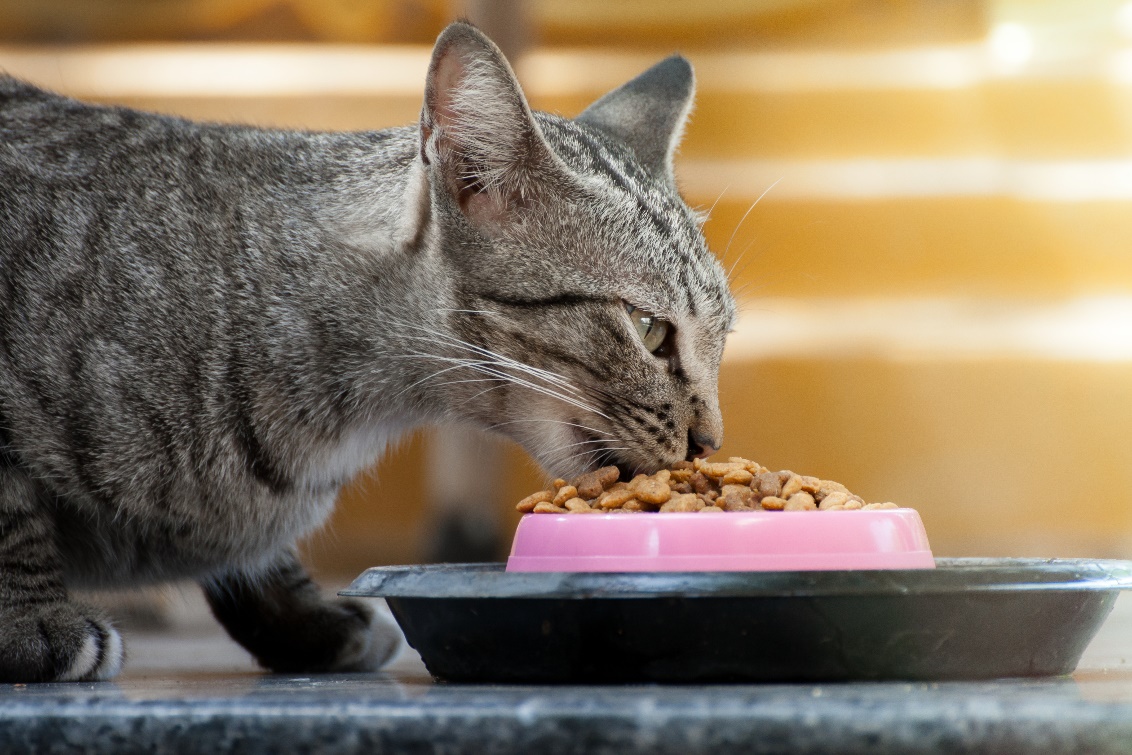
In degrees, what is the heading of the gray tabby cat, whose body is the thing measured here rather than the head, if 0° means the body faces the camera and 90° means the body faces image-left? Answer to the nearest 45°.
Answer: approximately 270°
